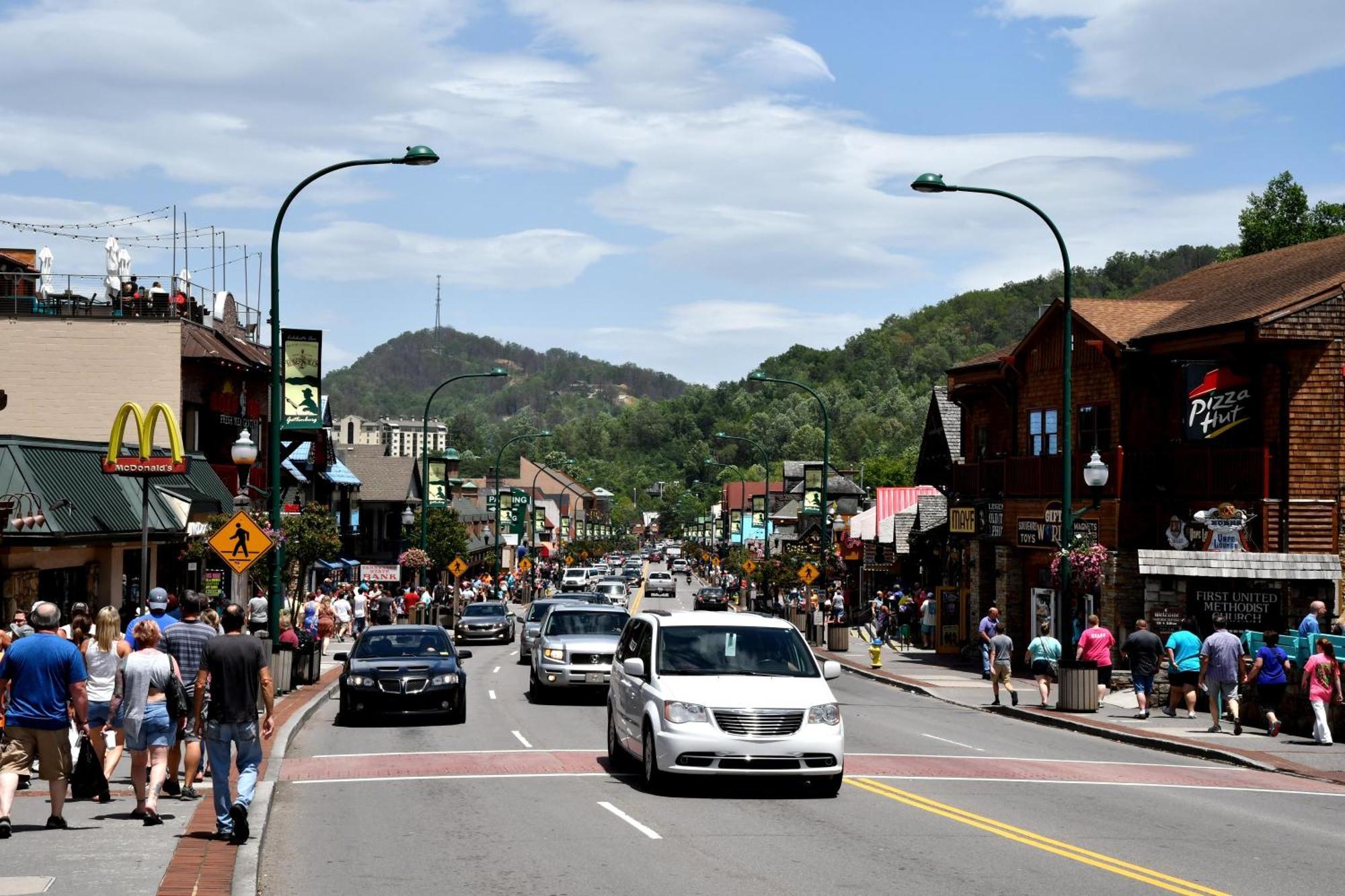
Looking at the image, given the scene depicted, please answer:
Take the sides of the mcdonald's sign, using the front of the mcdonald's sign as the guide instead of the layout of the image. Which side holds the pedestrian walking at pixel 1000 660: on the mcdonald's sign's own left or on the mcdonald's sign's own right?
on the mcdonald's sign's own left

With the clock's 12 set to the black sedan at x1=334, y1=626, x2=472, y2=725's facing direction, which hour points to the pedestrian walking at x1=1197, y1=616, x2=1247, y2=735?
The pedestrian walking is roughly at 9 o'clock from the black sedan.

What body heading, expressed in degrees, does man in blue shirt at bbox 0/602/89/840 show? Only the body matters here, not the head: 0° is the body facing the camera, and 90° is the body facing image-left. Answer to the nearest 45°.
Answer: approximately 180°

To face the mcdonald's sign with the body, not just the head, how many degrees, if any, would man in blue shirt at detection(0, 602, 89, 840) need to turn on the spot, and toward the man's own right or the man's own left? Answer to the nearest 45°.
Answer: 0° — they already face it

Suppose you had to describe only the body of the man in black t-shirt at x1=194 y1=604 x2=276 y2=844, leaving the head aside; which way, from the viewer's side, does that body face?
away from the camera

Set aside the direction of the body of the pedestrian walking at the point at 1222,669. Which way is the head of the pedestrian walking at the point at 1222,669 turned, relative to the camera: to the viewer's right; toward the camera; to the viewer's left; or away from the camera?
away from the camera

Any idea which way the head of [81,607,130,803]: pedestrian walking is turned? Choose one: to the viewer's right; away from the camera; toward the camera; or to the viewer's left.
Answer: away from the camera

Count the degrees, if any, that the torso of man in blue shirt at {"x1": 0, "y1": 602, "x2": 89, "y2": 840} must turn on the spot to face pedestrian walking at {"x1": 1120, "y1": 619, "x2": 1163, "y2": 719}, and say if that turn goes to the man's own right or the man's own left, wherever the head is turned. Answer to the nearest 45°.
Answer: approximately 45° to the man's own right

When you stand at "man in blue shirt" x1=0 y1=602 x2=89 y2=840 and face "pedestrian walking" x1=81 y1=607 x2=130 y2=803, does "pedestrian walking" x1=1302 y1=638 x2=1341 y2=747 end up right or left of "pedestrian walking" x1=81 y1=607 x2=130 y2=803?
right

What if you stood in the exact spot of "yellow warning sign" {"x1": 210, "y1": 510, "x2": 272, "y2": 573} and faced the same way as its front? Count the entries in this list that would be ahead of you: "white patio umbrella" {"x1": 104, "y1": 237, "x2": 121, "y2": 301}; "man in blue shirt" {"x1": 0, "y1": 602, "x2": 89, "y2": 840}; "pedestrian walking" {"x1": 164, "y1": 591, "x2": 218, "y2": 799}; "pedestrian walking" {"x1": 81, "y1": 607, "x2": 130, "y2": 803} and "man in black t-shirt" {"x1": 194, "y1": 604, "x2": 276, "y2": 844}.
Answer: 4

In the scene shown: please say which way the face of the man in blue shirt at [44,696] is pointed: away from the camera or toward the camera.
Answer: away from the camera
